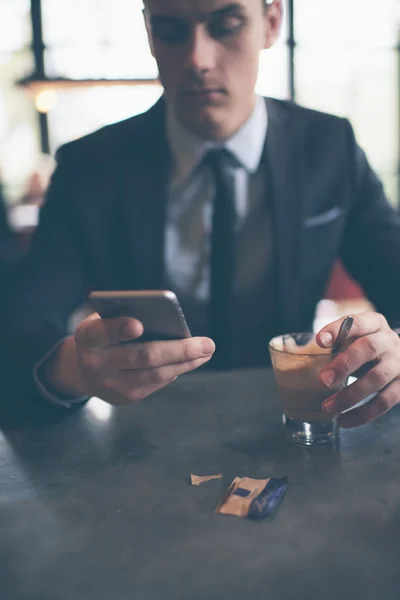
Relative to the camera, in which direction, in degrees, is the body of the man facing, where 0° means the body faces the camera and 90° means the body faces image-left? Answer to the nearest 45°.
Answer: approximately 0°

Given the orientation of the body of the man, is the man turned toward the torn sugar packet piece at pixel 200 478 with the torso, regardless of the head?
yes

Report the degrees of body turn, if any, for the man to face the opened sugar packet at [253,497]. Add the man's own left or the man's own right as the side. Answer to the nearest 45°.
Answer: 0° — they already face it

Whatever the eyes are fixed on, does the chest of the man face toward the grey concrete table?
yes
